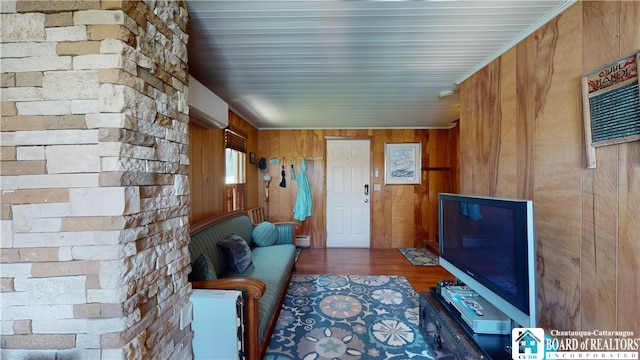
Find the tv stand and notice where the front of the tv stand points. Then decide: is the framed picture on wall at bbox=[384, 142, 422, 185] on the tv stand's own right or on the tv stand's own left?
on the tv stand's own right

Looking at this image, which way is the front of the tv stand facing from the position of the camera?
facing the viewer and to the left of the viewer

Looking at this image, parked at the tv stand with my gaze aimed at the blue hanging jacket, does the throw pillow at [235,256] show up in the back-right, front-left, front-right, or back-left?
front-left

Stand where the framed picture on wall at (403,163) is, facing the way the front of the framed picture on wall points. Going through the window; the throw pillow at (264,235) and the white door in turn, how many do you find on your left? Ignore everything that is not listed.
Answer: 0

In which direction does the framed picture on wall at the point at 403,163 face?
toward the camera

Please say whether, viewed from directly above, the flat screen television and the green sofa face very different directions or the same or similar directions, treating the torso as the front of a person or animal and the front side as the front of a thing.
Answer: very different directions

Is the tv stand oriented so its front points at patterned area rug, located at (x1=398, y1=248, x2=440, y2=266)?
no

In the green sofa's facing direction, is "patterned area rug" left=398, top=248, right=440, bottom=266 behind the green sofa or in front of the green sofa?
in front

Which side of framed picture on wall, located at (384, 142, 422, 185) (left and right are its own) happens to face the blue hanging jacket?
right

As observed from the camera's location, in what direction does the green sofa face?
facing to the right of the viewer

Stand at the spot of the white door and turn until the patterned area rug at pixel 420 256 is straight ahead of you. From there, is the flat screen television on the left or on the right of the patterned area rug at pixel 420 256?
right
